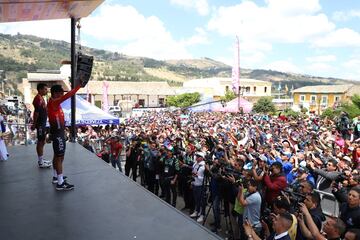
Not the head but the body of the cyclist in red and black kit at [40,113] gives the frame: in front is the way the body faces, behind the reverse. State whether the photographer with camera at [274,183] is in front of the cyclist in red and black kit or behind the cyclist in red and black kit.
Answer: in front

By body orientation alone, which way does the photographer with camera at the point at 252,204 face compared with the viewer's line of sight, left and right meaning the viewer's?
facing to the left of the viewer

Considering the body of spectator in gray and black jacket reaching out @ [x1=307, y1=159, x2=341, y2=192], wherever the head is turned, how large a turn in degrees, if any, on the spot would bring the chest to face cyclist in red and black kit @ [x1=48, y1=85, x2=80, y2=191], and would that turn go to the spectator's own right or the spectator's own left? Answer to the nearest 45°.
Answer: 0° — they already face them

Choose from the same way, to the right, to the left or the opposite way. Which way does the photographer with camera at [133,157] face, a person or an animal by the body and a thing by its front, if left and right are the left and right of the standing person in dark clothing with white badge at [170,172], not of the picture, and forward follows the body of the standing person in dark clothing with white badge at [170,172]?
the same way

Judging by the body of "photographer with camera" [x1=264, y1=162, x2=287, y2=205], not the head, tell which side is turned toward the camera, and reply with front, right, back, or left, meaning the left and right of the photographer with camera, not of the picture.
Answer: left

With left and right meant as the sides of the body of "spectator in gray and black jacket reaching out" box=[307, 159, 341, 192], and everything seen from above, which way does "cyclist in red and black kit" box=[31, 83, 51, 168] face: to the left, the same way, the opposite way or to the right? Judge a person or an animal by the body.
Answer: the opposite way

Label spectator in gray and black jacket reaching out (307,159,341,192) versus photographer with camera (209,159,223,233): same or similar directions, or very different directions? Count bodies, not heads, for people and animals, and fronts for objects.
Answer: same or similar directions

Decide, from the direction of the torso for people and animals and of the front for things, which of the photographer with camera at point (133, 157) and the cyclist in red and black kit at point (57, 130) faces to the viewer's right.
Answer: the cyclist in red and black kit

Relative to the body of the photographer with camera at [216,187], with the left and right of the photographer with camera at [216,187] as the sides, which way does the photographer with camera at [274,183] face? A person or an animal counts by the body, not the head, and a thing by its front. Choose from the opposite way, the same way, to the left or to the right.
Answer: the same way

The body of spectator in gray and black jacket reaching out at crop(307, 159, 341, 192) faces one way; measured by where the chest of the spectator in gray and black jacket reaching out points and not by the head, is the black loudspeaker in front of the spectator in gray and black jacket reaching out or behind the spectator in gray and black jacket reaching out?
in front

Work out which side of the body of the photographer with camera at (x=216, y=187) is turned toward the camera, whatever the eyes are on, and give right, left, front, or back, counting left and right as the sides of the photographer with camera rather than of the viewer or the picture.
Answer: left

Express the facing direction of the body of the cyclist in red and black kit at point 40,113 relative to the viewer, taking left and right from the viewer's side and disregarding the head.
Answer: facing to the right of the viewer

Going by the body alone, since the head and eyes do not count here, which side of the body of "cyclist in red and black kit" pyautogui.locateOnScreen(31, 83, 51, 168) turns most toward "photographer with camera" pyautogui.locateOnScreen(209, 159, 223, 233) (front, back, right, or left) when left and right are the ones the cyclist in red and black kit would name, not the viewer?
front

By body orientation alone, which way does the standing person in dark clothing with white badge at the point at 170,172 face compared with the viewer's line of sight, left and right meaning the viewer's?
facing the viewer and to the left of the viewer

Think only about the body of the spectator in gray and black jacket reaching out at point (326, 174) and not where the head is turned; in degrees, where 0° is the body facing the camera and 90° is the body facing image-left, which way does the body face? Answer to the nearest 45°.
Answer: approximately 45°

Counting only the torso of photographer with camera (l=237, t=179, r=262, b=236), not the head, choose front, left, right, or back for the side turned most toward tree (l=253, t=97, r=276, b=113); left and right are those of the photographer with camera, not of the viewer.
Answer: right

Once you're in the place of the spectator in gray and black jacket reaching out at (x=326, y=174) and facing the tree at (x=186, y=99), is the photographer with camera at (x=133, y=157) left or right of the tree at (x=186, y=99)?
left

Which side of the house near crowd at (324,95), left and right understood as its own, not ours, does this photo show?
front
